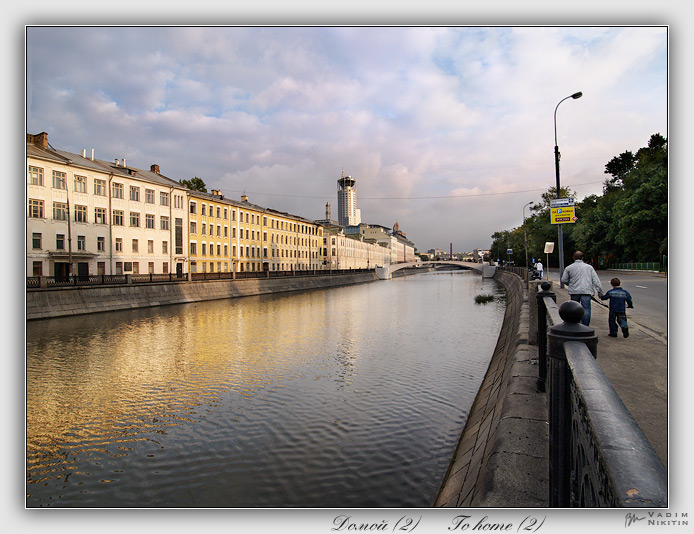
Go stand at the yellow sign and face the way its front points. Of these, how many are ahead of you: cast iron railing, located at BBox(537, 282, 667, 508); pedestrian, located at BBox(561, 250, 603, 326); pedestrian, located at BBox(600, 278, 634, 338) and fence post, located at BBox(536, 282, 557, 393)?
4

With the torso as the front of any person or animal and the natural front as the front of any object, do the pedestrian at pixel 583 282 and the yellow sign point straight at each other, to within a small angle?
yes

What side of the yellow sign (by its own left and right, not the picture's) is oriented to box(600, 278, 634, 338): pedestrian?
front

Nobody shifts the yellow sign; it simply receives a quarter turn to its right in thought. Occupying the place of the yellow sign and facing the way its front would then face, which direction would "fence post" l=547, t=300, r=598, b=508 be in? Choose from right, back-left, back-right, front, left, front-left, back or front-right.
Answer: left

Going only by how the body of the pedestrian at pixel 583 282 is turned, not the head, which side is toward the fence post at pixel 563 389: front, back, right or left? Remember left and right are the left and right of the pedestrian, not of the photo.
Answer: back

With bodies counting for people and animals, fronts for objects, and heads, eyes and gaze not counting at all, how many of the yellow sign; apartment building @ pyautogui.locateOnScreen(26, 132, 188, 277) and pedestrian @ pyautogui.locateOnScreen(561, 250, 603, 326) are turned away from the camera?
1

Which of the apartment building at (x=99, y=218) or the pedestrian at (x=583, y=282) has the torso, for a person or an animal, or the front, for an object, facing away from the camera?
the pedestrian

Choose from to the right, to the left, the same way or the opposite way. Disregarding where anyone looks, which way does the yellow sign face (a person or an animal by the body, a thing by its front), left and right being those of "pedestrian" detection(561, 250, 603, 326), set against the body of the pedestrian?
the opposite way

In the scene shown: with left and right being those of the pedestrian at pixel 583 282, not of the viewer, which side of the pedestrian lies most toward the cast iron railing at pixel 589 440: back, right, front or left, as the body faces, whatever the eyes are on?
back

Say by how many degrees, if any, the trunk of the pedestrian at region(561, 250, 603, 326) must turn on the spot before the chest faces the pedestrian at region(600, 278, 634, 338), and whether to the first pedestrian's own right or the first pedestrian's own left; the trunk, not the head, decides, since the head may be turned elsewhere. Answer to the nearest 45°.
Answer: approximately 45° to the first pedestrian's own right

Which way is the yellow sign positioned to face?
toward the camera

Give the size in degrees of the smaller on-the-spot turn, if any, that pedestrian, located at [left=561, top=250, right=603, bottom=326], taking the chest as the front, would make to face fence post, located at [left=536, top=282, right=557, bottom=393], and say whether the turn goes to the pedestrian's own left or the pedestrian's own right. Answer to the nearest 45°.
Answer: approximately 180°

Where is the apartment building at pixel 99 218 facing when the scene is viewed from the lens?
facing the viewer and to the right of the viewer

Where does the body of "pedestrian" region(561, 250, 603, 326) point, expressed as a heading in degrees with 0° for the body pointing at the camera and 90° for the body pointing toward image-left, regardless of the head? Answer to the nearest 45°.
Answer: approximately 180°

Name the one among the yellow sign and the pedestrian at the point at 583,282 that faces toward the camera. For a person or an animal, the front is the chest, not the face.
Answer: the yellow sign

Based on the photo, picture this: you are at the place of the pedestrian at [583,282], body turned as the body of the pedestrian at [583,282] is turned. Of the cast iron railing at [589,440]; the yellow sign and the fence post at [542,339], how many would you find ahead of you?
1

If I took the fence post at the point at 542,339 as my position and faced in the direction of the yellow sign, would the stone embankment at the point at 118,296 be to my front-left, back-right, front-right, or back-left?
front-left

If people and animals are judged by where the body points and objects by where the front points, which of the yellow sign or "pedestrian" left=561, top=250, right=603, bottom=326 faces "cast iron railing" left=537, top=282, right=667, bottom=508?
the yellow sign
